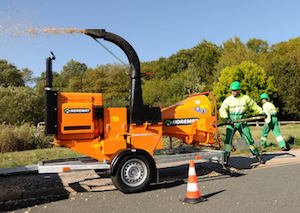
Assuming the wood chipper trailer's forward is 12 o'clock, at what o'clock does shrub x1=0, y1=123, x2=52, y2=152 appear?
The shrub is roughly at 2 o'clock from the wood chipper trailer.

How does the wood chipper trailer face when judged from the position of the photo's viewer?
facing to the left of the viewer
